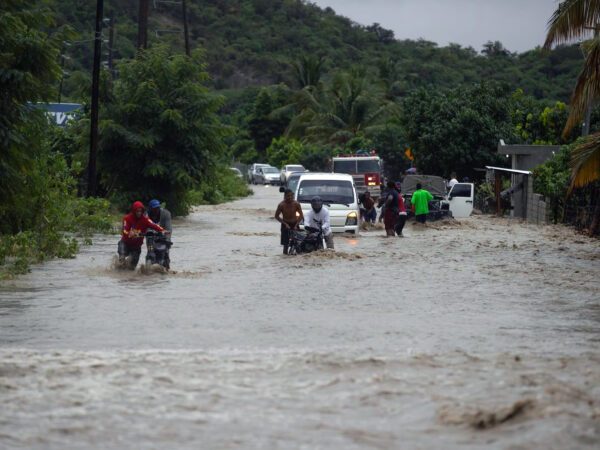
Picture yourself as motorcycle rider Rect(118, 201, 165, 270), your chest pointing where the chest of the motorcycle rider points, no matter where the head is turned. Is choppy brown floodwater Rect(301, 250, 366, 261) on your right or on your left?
on your left

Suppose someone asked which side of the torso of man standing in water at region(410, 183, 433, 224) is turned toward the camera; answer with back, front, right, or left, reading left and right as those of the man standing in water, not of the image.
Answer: back

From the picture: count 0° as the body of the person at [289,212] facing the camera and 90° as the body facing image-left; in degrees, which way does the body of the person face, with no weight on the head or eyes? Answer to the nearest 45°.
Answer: approximately 0°

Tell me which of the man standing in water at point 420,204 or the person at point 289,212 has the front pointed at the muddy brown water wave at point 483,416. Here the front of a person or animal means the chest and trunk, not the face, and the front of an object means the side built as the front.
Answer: the person

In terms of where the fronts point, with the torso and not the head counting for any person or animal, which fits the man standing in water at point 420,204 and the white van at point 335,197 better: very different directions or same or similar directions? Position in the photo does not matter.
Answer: very different directions

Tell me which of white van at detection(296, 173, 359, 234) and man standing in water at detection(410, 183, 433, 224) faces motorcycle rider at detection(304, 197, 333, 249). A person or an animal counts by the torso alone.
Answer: the white van

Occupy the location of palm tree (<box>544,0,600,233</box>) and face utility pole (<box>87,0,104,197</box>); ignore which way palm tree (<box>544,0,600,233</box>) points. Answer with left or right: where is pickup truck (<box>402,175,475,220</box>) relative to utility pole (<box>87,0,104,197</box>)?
right

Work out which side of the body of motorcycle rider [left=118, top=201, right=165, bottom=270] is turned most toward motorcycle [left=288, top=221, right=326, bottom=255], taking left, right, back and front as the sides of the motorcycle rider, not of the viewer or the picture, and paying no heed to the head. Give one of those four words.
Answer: left
